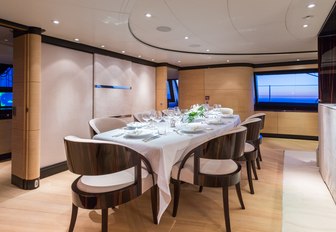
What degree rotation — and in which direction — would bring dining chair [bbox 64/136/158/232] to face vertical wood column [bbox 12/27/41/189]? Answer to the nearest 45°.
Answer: approximately 90° to its left

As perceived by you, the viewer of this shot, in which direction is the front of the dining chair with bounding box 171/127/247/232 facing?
facing away from the viewer and to the left of the viewer

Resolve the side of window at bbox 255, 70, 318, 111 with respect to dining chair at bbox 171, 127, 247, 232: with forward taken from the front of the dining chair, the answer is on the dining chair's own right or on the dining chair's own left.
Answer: on the dining chair's own right

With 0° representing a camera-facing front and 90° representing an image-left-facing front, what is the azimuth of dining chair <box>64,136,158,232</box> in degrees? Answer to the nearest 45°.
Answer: approximately 225°

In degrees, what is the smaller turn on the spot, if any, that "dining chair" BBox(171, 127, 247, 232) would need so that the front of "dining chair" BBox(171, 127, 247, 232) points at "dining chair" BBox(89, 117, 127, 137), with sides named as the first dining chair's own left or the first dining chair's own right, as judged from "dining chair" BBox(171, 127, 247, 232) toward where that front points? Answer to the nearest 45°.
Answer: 0° — it already faces it

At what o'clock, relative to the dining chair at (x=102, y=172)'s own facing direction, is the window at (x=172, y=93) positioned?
The window is roughly at 11 o'clock from the dining chair.

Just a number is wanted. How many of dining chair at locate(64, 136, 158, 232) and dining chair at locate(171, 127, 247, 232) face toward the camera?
0

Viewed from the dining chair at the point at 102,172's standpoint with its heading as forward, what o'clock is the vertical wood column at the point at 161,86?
The vertical wood column is roughly at 11 o'clock from the dining chair.

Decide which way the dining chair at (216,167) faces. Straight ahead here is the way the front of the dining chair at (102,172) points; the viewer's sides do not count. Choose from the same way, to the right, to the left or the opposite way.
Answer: to the left

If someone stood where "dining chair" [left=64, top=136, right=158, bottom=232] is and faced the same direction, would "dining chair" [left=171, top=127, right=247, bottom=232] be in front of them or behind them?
in front

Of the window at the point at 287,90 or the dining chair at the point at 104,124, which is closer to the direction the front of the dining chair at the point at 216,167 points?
the dining chair
